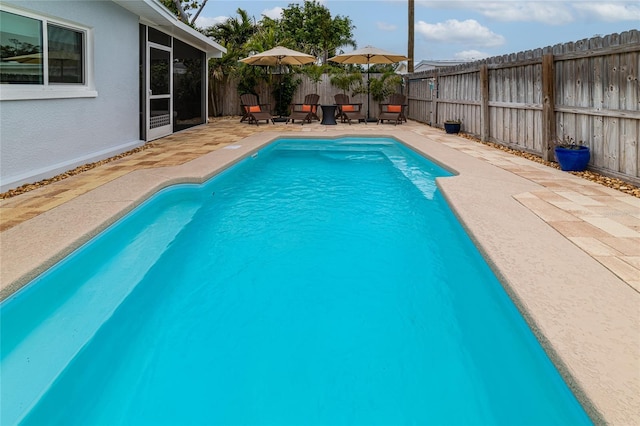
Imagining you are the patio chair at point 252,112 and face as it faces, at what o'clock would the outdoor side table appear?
The outdoor side table is roughly at 11 o'clock from the patio chair.

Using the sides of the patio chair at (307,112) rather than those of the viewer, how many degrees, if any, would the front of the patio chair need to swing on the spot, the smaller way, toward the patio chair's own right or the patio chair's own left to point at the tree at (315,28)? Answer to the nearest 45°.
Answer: approximately 135° to the patio chair's own right

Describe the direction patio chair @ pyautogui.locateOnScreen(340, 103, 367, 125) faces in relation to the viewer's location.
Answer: facing the viewer and to the right of the viewer

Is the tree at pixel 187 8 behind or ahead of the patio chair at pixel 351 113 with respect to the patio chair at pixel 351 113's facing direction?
behind

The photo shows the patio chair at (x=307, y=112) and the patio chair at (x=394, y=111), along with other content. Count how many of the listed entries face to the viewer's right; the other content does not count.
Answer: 0

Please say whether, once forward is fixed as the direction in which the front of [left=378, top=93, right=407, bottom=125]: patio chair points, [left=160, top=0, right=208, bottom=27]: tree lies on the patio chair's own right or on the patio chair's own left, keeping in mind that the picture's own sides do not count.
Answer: on the patio chair's own right

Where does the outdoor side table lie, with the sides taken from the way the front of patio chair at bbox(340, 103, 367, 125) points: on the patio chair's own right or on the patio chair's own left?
on the patio chair's own right

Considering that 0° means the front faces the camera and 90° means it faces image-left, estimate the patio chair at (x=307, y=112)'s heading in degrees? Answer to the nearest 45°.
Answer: approximately 45°
